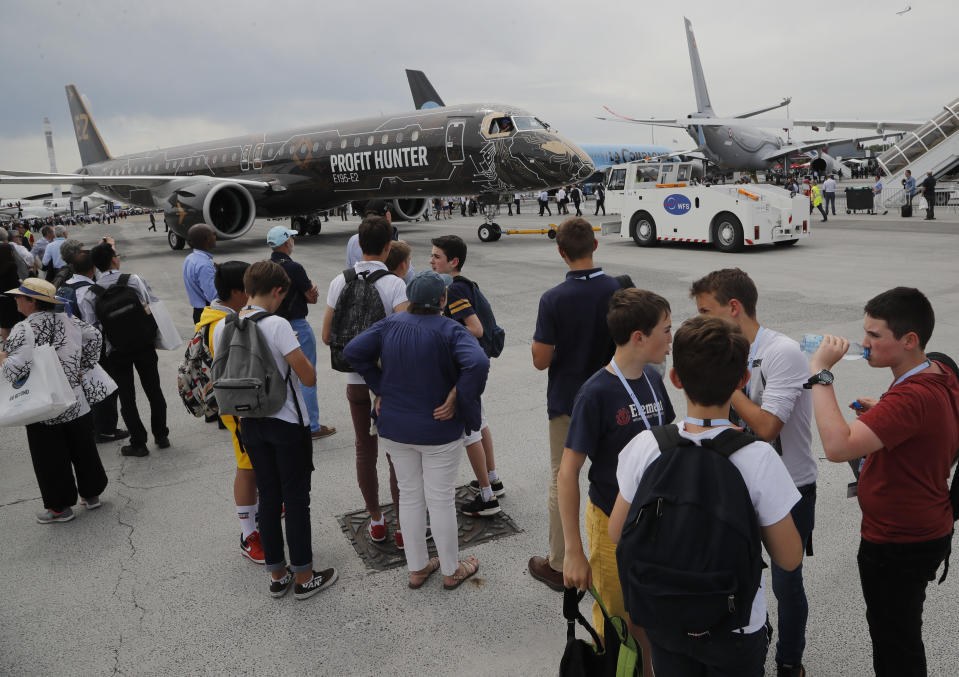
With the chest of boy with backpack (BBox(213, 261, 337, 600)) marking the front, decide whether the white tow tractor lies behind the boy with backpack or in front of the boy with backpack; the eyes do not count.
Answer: in front

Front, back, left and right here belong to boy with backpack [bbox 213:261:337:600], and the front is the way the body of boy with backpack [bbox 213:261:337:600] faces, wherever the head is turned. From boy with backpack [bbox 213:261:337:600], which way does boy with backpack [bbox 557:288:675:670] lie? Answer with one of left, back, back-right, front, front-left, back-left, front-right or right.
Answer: right

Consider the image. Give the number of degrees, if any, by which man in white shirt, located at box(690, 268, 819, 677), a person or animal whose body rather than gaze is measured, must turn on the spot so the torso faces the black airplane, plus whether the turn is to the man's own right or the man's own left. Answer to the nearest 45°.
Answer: approximately 45° to the man's own right

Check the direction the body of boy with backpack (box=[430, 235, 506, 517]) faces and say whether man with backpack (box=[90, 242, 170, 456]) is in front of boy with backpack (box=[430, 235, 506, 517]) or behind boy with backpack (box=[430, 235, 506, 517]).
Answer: in front

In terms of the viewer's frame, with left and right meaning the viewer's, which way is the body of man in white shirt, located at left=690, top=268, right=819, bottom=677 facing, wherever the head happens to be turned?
facing to the left of the viewer

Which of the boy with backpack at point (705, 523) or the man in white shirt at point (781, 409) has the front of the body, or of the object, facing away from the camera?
the boy with backpack

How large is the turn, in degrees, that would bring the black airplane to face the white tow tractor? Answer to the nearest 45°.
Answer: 0° — it already faces it

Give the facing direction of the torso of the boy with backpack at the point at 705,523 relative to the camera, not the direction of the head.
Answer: away from the camera

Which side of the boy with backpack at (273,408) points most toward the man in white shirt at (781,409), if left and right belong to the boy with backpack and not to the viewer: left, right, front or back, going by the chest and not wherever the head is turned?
right

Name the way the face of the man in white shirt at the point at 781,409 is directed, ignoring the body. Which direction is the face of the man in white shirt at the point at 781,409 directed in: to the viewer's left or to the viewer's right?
to the viewer's left

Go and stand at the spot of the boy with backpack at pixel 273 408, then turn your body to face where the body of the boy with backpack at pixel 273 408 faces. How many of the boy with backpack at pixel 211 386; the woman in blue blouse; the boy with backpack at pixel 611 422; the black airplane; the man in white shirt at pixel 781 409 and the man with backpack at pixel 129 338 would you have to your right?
3

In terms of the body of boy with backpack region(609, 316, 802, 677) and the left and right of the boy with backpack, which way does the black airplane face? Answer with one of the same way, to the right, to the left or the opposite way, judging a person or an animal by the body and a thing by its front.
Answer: to the right
